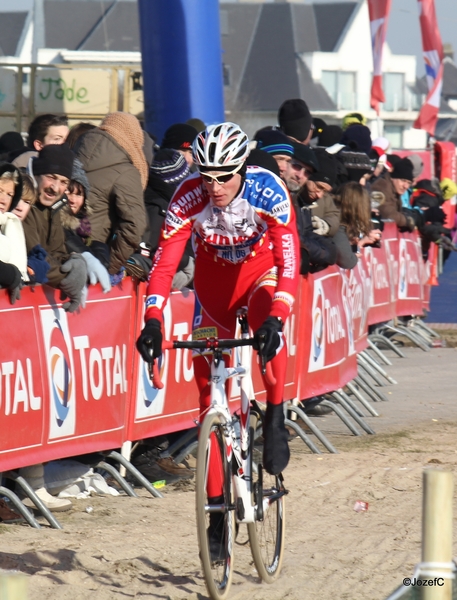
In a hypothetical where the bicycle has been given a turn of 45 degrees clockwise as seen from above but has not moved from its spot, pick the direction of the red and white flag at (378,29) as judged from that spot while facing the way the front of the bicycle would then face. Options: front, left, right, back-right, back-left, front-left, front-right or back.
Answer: back-right

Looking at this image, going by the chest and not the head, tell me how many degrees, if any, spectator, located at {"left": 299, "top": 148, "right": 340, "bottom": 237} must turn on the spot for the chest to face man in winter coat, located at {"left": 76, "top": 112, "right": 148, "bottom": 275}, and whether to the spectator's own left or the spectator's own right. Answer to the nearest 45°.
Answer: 0° — they already face them

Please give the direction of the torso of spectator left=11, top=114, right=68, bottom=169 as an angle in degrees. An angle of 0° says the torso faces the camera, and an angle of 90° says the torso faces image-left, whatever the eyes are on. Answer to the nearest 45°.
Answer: approximately 315°

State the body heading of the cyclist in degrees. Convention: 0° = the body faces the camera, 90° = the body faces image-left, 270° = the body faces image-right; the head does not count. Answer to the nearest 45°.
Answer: approximately 0°

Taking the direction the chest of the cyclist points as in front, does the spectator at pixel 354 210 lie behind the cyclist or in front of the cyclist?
behind
